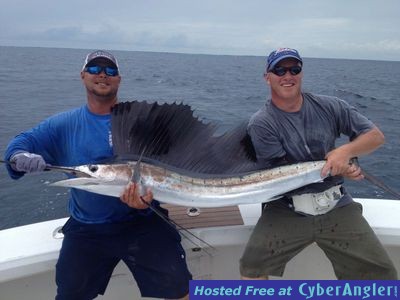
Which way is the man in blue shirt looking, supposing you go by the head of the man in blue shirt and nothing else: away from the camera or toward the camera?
toward the camera

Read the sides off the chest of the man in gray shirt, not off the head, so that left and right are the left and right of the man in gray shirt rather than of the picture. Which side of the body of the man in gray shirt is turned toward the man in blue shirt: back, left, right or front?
right

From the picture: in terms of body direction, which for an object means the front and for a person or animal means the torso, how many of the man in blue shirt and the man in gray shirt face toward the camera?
2

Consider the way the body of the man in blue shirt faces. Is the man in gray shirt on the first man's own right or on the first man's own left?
on the first man's own left

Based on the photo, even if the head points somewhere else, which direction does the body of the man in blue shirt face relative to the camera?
toward the camera
